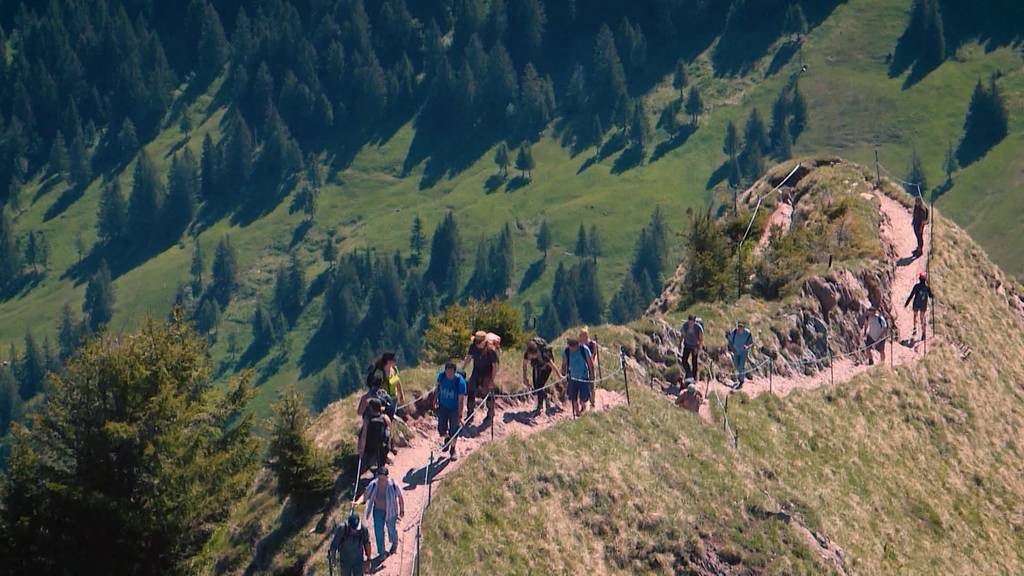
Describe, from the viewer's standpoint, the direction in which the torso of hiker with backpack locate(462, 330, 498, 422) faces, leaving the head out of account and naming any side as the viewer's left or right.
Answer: facing the viewer and to the left of the viewer

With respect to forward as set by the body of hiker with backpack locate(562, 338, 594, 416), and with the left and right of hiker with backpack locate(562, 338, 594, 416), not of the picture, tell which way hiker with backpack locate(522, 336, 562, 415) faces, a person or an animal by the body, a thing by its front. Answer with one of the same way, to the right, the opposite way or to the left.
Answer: the same way

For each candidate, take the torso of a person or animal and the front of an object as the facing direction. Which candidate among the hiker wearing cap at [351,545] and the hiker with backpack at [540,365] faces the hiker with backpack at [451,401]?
the hiker with backpack at [540,365]

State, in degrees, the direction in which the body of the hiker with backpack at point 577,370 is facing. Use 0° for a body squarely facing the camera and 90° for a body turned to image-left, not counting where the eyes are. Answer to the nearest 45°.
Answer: approximately 45°

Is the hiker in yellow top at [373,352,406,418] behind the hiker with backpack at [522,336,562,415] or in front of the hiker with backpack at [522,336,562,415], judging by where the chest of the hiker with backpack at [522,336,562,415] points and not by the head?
in front

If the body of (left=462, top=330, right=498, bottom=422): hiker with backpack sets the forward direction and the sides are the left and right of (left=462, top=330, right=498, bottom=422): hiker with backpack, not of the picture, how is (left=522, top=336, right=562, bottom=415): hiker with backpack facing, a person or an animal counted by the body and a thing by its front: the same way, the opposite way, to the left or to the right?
the same way

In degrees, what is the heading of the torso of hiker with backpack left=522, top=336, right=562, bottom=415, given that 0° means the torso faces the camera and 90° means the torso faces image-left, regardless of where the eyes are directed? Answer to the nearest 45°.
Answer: approximately 45°

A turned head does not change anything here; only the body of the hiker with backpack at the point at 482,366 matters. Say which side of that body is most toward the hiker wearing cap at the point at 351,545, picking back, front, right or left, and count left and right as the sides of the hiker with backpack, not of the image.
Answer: front
